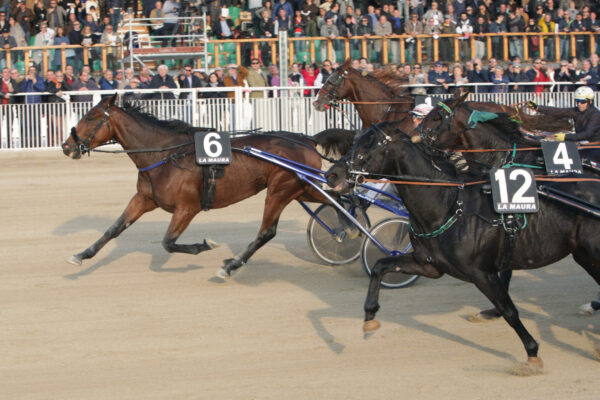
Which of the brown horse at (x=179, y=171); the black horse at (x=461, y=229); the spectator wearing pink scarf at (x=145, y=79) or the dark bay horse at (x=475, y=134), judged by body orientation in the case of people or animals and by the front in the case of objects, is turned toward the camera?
the spectator wearing pink scarf

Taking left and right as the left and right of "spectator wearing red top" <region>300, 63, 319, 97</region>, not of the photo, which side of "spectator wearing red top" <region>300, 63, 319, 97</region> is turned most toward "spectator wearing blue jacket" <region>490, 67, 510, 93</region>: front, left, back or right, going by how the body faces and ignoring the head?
left

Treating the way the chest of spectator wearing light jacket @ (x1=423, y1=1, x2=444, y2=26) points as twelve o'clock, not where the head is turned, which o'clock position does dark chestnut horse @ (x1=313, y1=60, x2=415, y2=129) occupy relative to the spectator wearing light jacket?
The dark chestnut horse is roughly at 12 o'clock from the spectator wearing light jacket.

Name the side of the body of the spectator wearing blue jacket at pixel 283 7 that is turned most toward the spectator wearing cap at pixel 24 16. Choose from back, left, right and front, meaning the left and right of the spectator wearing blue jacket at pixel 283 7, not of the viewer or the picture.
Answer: right

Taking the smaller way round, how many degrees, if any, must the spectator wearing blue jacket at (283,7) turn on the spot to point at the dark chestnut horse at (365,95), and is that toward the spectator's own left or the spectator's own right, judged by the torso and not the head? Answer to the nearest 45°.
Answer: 0° — they already face it

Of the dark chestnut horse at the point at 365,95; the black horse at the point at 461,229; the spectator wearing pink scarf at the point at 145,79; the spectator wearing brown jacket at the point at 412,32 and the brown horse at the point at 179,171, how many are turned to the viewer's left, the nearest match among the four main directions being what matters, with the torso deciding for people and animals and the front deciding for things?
3

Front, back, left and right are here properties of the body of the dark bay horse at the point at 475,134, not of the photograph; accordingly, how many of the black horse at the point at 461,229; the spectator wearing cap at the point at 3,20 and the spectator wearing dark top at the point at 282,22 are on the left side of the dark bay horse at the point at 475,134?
1

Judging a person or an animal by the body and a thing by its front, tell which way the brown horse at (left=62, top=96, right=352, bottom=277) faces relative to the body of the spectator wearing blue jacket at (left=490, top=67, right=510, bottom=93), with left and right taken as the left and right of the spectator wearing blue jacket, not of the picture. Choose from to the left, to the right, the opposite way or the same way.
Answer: to the right

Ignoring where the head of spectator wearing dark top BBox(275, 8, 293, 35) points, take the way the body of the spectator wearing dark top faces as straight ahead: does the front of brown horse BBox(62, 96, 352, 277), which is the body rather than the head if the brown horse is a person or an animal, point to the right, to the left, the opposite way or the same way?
to the right

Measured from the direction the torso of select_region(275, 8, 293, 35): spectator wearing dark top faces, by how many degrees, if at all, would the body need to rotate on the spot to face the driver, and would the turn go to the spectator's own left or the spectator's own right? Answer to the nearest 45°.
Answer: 0° — they already face them

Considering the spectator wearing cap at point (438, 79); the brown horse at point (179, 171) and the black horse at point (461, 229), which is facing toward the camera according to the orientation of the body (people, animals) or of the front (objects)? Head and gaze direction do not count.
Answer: the spectator wearing cap

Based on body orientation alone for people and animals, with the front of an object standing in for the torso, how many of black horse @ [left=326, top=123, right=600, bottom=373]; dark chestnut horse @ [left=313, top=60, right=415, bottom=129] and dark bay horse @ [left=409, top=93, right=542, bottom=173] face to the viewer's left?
3

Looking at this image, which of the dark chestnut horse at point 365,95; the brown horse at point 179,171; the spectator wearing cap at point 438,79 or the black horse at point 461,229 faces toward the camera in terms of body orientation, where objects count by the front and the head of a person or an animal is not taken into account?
the spectator wearing cap

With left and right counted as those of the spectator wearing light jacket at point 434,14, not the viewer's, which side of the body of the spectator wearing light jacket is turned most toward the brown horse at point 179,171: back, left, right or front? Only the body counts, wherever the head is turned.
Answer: front
